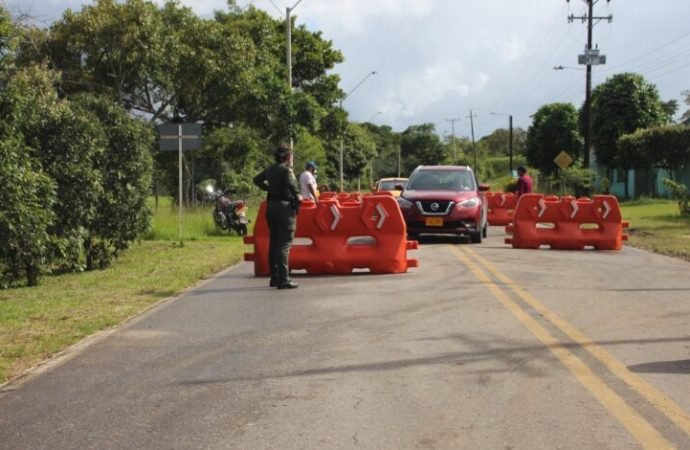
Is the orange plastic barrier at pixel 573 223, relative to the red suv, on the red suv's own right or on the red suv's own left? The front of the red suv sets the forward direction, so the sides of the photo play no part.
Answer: on the red suv's own left

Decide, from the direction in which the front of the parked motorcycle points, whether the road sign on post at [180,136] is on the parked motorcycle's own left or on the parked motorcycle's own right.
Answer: on the parked motorcycle's own left

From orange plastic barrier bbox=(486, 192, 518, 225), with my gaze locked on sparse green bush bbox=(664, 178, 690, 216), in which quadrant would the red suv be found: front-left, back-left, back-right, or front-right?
back-right

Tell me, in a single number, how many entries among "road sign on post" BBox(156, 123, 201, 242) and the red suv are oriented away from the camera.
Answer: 1

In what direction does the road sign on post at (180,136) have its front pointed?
away from the camera

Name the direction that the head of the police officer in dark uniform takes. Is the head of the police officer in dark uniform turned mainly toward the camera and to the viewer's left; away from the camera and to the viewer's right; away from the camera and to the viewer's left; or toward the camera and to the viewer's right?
away from the camera and to the viewer's right

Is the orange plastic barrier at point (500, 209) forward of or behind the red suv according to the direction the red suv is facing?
behind

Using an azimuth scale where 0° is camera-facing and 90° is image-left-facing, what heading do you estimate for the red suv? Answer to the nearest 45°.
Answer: approximately 0°

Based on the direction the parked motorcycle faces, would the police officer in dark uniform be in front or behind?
behind

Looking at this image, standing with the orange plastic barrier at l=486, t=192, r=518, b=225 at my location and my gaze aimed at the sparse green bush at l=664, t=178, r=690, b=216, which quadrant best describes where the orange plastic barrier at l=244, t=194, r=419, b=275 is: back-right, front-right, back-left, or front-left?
back-right
